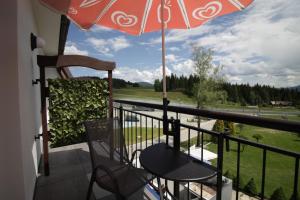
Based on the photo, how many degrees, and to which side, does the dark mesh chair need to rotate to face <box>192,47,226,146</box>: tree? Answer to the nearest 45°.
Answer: approximately 90° to its left

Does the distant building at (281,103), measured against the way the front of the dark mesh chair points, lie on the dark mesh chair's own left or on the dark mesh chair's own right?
on the dark mesh chair's own left

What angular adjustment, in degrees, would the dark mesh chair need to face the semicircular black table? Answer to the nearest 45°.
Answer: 0° — it already faces it

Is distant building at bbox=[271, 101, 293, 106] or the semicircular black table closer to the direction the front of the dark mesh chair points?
the semicircular black table

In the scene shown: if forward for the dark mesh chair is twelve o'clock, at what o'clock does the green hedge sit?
The green hedge is roughly at 7 o'clock from the dark mesh chair.

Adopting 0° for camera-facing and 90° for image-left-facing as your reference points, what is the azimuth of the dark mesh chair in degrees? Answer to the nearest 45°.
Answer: approximately 315°
